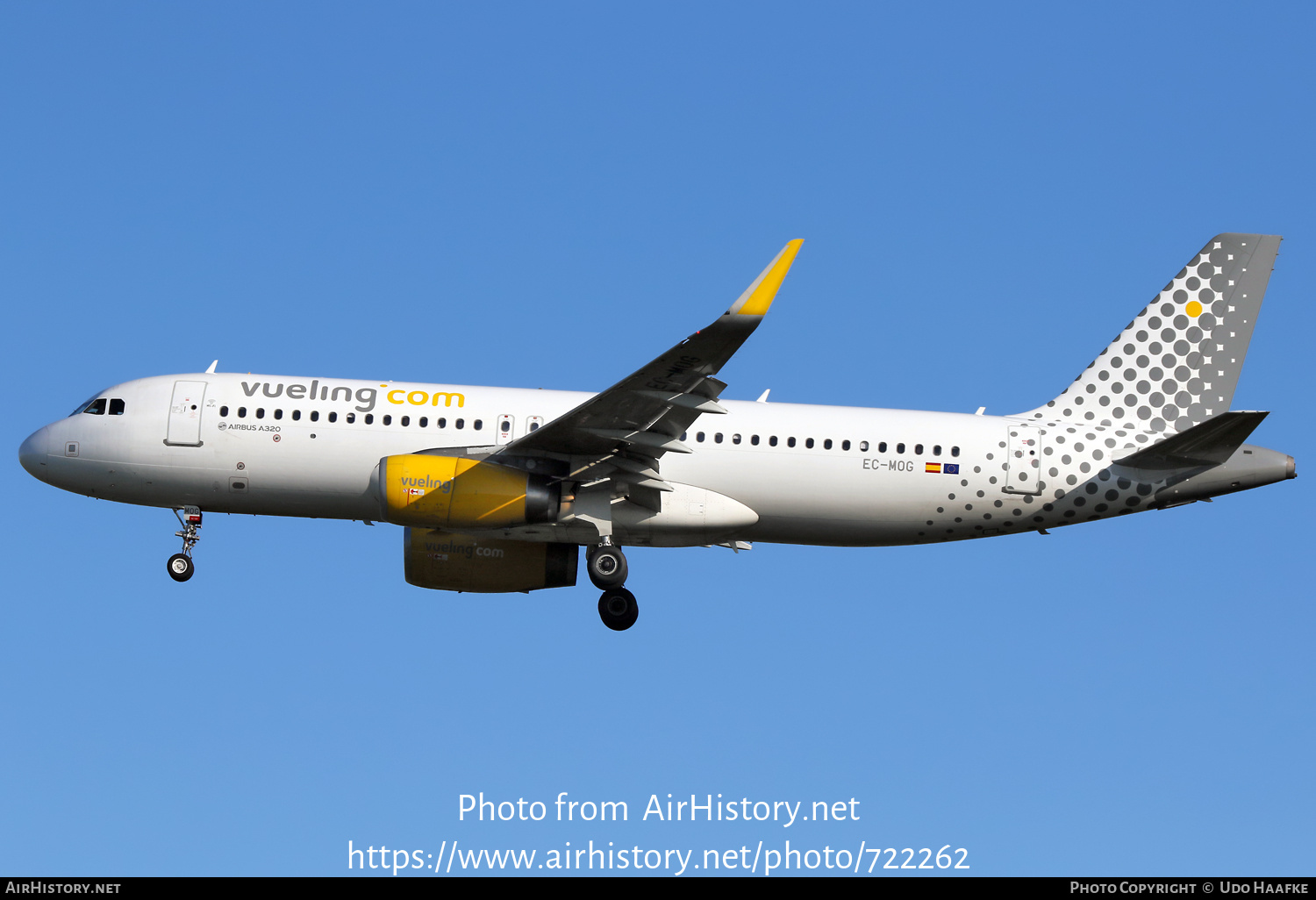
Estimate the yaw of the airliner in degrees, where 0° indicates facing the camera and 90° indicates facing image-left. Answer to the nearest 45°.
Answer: approximately 90°
